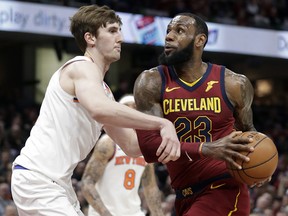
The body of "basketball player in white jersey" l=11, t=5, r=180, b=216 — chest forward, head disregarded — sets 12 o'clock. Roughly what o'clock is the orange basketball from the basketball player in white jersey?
The orange basketball is roughly at 12 o'clock from the basketball player in white jersey.

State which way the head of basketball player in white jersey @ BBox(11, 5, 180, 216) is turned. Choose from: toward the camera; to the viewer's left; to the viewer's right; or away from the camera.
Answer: to the viewer's right

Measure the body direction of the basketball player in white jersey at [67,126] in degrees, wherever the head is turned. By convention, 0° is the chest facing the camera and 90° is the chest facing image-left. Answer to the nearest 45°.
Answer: approximately 270°

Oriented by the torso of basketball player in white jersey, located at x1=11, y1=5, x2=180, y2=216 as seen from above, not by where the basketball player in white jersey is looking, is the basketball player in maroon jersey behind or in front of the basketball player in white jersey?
in front

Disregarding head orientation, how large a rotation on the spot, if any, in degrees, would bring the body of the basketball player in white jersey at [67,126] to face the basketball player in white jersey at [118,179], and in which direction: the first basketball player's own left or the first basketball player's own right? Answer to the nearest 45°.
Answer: approximately 90° to the first basketball player's own left

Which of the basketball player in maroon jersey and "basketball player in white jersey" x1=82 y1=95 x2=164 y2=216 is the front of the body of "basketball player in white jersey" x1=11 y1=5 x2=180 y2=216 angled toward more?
the basketball player in maroon jersey
